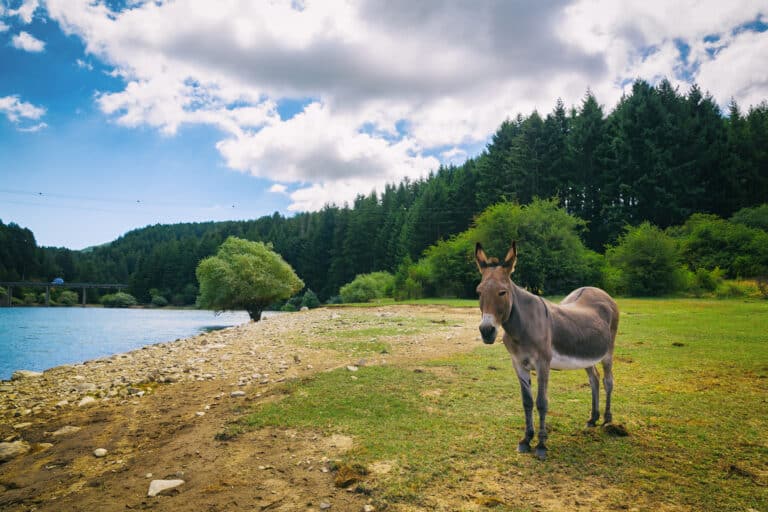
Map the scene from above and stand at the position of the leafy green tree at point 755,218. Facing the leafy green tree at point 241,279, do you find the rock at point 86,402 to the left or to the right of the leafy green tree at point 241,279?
left

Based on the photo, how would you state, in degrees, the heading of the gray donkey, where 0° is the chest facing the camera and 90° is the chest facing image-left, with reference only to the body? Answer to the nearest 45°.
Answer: approximately 45°

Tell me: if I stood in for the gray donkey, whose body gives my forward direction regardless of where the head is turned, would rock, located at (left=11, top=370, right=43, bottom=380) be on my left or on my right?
on my right

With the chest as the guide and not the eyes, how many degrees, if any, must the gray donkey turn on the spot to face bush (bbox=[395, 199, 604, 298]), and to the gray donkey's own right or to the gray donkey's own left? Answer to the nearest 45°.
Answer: approximately 135° to the gray donkey's own right

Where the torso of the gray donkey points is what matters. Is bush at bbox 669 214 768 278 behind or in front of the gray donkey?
behind

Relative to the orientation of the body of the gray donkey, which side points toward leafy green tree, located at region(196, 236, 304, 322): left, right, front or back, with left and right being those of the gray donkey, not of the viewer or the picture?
right

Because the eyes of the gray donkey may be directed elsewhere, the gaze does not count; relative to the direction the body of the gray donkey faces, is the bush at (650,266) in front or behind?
behind

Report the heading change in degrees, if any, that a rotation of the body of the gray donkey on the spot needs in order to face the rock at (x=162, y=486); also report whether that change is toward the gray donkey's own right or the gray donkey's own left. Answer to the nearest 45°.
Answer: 0° — it already faces it

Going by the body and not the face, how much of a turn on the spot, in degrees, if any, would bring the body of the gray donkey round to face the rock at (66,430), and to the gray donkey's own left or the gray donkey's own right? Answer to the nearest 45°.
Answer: approximately 45° to the gray donkey's own right
